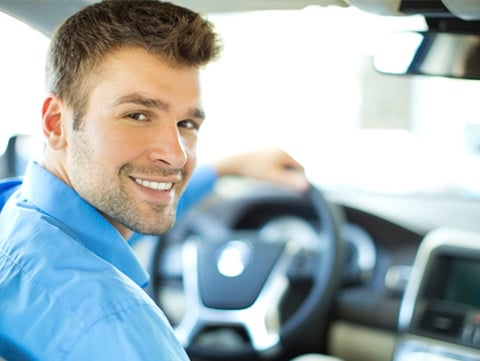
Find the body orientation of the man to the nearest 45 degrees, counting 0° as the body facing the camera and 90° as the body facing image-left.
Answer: approximately 270°
